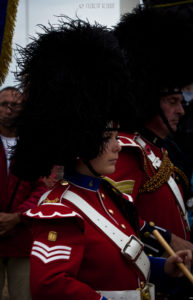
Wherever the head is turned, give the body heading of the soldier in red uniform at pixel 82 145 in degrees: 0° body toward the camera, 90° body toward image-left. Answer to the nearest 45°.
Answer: approximately 315°

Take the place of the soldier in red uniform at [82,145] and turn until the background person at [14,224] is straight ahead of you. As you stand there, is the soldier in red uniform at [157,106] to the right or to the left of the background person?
right

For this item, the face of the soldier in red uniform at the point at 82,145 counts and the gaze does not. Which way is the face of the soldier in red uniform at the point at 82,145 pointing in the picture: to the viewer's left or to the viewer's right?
to the viewer's right

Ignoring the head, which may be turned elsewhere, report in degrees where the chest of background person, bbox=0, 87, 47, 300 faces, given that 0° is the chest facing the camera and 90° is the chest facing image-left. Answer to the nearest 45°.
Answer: approximately 0°

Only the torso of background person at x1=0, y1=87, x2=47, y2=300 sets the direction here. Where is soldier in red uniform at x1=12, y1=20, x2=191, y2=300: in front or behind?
in front
